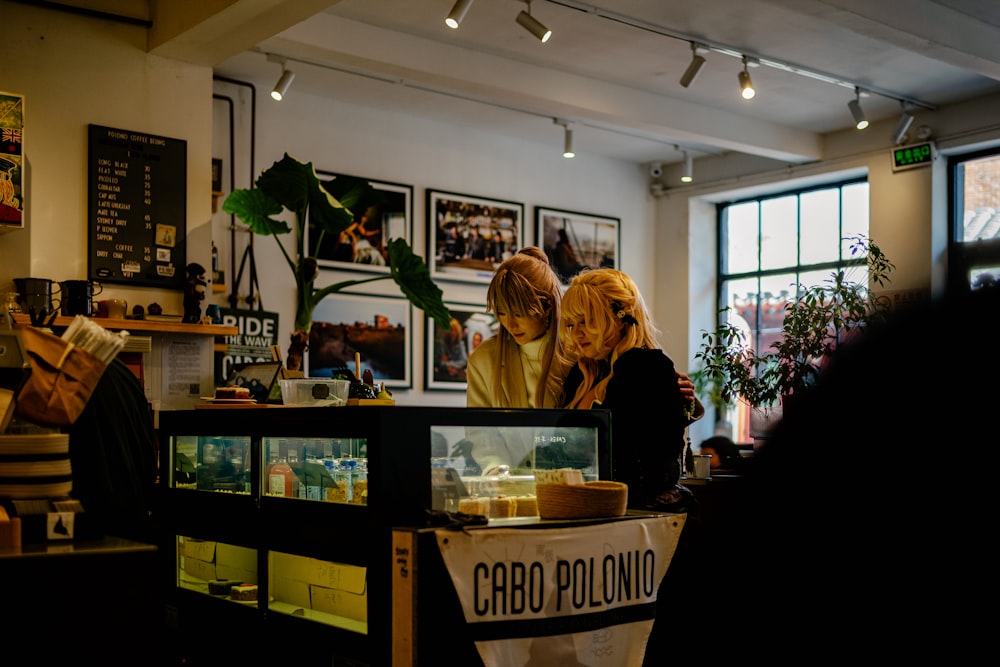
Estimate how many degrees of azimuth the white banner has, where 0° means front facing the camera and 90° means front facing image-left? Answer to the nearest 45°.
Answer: approximately 0°

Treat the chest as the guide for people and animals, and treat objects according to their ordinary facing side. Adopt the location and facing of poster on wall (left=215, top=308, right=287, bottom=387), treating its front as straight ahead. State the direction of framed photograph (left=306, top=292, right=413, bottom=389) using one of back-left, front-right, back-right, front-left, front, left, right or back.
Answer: left

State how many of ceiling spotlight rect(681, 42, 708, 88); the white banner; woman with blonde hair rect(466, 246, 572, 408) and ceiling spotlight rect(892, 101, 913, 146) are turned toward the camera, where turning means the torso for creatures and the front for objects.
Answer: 2

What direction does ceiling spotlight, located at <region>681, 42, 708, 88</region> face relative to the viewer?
to the viewer's left

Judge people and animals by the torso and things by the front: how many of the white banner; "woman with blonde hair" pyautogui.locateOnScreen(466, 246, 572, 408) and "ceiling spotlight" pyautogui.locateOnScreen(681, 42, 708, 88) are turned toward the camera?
2

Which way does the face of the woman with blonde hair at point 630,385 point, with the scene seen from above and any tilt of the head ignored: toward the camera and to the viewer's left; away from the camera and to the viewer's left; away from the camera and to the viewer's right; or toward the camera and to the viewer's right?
toward the camera and to the viewer's left

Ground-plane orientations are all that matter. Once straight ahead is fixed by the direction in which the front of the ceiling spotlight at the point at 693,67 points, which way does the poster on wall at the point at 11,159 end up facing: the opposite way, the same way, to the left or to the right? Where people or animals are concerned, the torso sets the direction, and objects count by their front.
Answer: the opposite way

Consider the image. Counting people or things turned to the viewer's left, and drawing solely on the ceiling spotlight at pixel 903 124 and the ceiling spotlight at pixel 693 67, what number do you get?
2

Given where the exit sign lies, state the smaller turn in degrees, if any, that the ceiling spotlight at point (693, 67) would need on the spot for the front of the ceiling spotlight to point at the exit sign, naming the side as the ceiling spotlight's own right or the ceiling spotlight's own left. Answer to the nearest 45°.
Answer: approximately 135° to the ceiling spotlight's own right

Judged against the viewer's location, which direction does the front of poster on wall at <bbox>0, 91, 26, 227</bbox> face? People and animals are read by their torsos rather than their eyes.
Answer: facing the viewer and to the right of the viewer
